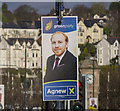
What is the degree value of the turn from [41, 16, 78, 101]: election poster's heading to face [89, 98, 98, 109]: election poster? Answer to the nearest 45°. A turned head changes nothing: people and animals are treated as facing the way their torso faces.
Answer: approximately 135° to its left

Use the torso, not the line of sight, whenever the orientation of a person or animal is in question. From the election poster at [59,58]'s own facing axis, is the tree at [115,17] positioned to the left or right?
on its left

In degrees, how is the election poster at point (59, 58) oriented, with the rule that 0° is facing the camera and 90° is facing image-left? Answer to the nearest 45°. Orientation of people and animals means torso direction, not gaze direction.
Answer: approximately 0°

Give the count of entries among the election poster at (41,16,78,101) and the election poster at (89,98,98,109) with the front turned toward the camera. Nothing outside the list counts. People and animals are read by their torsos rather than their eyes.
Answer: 2

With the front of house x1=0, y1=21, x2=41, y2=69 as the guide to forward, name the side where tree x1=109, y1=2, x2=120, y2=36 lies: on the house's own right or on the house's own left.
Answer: on the house's own left
